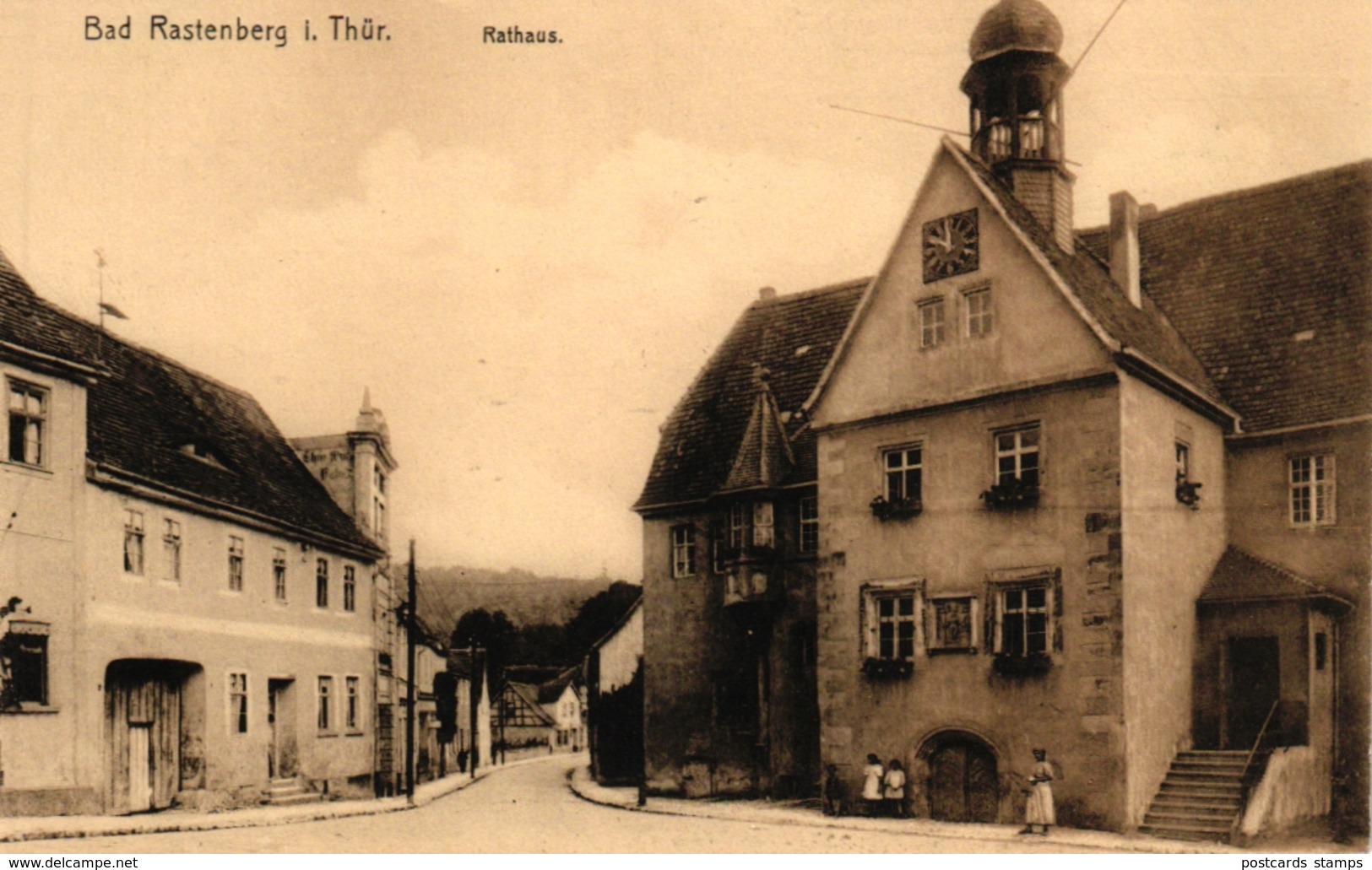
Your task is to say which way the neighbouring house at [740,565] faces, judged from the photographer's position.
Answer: facing the viewer and to the left of the viewer

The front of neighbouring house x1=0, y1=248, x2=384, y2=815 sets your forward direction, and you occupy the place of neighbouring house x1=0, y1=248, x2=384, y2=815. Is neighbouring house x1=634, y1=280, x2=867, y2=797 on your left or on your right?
on your left

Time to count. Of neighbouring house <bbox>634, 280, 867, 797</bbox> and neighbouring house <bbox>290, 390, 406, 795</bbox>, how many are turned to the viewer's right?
1

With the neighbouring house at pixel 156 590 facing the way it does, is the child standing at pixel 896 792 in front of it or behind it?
in front

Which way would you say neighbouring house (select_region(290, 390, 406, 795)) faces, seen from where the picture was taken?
facing to the right of the viewer

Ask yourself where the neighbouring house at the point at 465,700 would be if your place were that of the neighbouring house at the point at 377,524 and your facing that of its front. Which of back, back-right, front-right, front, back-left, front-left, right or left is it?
left

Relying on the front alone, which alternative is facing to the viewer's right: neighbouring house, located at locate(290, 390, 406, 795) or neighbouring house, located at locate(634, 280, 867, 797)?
neighbouring house, located at locate(290, 390, 406, 795)

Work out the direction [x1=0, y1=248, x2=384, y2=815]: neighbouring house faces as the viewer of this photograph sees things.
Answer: facing the viewer and to the right of the viewer
